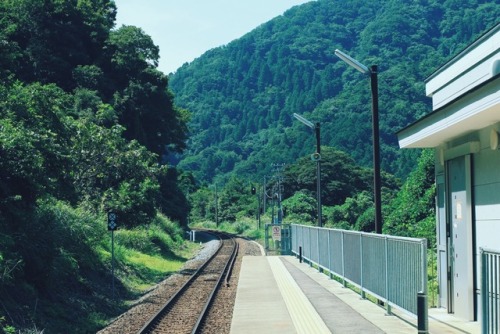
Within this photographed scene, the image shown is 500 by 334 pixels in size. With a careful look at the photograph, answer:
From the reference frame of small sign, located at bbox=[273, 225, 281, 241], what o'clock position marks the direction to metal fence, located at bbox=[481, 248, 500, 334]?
The metal fence is roughly at 12 o'clock from the small sign.

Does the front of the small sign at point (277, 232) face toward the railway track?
yes

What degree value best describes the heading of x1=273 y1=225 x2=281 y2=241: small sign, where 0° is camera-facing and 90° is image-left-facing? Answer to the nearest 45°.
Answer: approximately 0°

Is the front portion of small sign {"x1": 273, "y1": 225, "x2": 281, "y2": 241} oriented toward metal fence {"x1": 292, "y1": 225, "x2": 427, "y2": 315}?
yes

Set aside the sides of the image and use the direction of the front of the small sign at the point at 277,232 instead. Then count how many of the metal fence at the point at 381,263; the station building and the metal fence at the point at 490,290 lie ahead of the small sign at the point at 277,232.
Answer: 3

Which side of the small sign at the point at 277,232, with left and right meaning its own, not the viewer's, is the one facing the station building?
front
